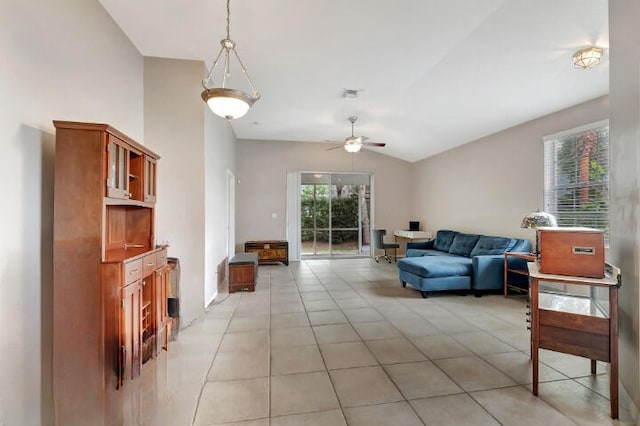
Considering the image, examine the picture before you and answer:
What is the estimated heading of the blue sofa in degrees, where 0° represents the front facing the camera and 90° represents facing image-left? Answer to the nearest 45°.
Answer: approximately 45°

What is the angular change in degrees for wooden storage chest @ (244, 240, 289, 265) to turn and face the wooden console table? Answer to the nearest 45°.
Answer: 0° — it already faces it

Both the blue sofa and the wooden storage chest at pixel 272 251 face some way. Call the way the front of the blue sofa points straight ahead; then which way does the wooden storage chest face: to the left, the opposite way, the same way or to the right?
to the left

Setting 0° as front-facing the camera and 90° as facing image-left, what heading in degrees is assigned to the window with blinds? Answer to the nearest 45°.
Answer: approximately 45°

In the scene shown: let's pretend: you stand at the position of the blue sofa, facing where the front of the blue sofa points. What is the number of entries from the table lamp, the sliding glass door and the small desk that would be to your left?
1

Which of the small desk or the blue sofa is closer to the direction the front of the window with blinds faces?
the blue sofa

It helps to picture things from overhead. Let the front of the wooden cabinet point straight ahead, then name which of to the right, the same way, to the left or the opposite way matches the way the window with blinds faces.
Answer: the opposite way
